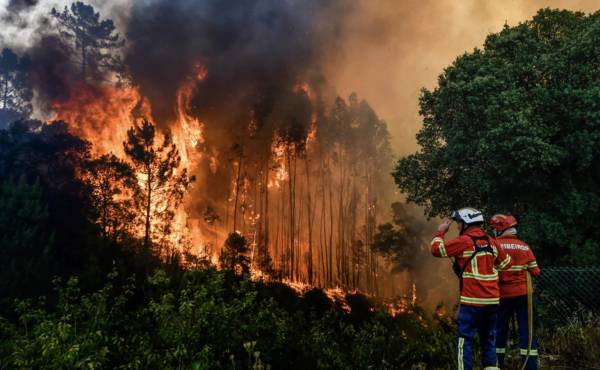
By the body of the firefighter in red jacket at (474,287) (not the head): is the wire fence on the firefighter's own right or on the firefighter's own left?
on the firefighter's own right

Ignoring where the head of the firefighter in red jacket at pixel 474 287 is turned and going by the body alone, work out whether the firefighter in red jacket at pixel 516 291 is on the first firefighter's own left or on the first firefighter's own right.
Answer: on the first firefighter's own right

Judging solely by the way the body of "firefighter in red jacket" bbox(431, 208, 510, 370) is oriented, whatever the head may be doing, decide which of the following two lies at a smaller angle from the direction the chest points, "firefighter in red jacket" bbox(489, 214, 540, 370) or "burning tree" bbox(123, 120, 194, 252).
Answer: the burning tree

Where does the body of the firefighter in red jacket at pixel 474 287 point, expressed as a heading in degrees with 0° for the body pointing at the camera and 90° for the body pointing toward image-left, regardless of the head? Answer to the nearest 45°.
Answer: approximately 135°

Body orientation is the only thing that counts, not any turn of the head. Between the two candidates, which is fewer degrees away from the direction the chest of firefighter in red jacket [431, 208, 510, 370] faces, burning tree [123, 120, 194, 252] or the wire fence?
the burning tree

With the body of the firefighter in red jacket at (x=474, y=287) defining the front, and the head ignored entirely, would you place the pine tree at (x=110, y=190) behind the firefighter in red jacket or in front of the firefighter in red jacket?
in front

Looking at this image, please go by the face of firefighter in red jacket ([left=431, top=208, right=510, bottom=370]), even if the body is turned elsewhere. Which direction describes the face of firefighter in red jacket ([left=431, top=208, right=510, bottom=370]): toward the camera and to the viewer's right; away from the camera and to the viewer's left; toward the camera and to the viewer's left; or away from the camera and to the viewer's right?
away from the camera and to the viewer's left

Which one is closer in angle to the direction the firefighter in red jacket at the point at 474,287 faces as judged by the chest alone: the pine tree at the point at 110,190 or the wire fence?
the pine tree

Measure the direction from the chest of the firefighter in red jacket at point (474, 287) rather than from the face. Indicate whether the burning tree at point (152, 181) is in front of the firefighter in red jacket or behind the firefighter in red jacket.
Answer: in front
